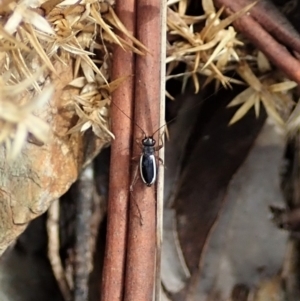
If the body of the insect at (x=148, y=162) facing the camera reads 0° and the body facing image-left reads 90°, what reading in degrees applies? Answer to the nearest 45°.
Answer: approximately 180°
